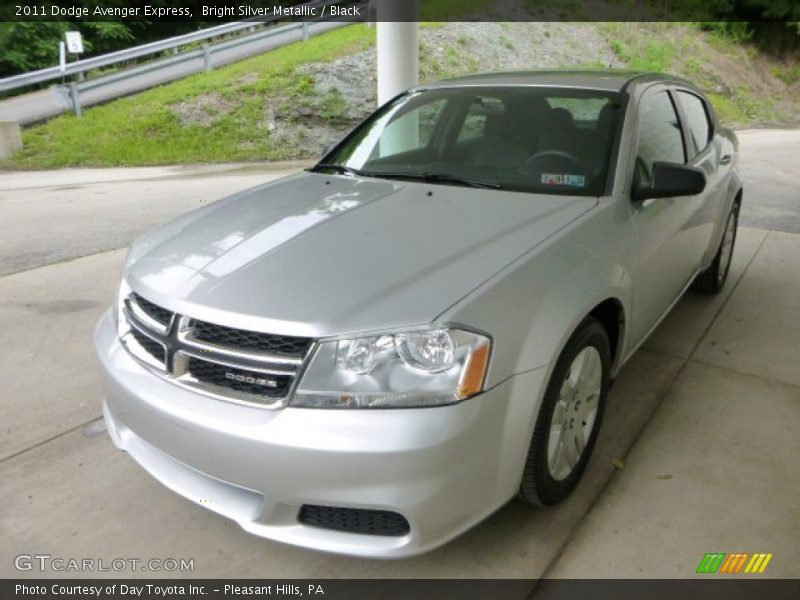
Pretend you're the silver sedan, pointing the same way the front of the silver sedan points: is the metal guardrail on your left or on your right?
on your right

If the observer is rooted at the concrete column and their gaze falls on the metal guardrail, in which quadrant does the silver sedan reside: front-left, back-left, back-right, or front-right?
back-left

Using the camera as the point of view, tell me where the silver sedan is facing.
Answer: facing the viewer and to the left of the viewer

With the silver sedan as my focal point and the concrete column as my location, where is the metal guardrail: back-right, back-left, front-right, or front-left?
back-right

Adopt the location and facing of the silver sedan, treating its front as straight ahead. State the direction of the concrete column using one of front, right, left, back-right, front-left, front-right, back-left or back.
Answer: back-right
